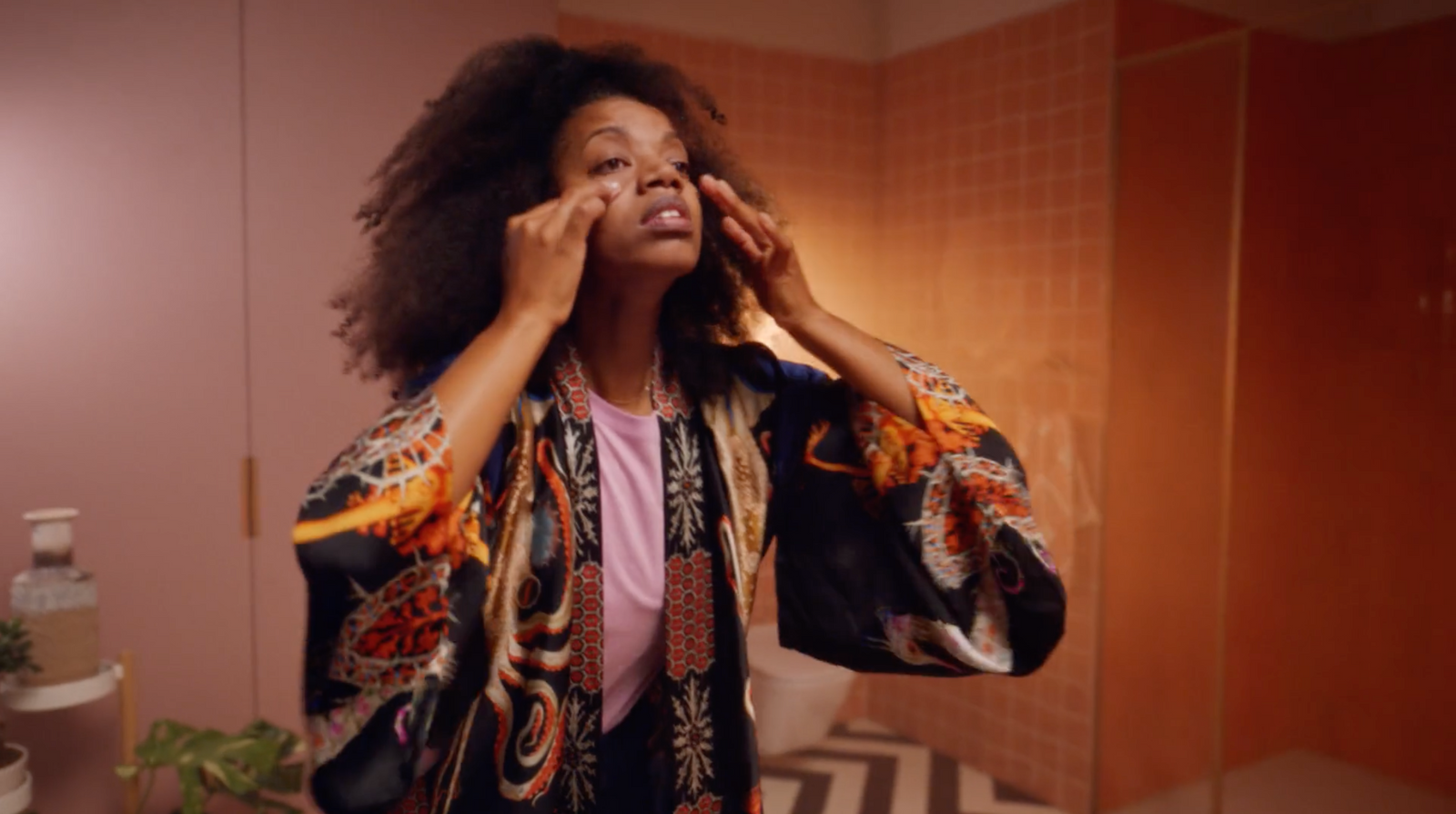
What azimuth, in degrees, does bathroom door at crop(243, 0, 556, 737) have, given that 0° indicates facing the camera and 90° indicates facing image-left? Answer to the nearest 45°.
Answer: approximately 0°

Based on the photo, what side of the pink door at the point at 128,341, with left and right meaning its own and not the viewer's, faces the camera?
front

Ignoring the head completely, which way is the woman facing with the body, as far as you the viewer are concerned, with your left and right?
facing the viewer and to the right of the viewer

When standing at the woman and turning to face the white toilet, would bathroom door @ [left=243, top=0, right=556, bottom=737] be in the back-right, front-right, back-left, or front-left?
front-left

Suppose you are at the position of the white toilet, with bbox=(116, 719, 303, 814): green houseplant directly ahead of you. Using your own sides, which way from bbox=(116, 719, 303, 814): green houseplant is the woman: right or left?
left

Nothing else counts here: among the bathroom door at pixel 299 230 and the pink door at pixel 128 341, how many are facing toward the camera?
2

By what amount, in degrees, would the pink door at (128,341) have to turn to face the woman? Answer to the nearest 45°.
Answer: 0° — it already faces them
